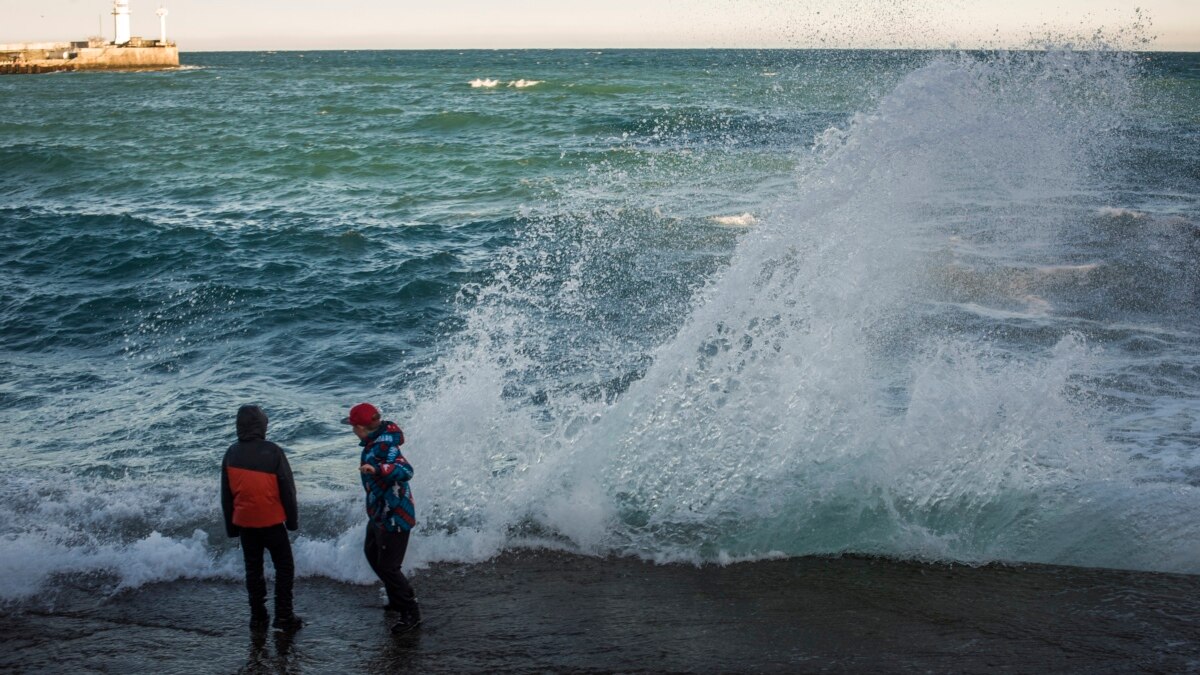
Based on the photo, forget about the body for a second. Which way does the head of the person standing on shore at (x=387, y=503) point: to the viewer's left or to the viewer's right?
to the viewer's left

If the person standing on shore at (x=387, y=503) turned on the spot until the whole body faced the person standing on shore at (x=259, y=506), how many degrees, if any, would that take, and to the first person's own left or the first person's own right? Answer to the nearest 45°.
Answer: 0° — they already face them

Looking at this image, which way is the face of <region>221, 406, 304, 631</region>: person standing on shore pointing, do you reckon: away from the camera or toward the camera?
away from the camera

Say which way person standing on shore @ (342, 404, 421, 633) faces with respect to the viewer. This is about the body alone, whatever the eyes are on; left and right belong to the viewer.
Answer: facing to the left of the viewer

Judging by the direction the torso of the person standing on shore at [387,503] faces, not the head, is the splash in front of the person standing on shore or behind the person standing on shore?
behind

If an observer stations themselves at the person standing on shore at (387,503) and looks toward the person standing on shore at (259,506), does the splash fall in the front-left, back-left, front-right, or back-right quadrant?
back-right

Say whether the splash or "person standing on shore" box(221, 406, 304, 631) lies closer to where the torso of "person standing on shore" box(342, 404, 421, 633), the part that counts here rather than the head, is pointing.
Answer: the person standing on shore
